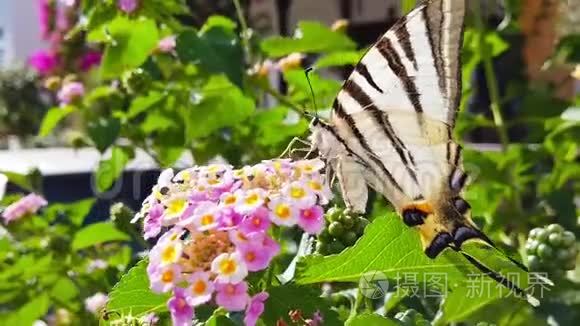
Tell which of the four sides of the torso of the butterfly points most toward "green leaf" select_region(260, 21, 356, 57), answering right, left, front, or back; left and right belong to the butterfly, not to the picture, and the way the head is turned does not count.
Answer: right

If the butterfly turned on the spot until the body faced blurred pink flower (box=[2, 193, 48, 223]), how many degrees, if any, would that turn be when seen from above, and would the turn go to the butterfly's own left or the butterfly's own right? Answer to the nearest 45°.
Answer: approximately 45° to the butterfly's own right

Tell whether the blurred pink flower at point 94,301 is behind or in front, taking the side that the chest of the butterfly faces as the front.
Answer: in front

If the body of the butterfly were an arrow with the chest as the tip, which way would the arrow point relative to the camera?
to the viewer's left

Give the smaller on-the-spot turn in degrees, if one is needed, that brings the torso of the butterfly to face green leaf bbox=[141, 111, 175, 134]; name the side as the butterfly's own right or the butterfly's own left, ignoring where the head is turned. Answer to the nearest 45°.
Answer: approximately 45° to the butterfly's own right

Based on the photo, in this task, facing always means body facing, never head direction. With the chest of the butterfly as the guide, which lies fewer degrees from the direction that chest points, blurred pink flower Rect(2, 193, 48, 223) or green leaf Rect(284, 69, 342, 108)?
the blurred pink flower

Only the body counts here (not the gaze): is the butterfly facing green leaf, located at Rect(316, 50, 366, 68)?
no

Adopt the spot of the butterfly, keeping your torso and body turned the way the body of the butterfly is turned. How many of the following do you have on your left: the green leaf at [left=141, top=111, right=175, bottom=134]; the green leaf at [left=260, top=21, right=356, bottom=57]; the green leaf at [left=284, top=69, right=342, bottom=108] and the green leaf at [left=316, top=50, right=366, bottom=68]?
0

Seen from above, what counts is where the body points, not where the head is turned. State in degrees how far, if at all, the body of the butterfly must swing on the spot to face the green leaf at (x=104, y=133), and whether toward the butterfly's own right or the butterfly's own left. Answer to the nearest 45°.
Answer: approximately 45° to the butterfly's own right

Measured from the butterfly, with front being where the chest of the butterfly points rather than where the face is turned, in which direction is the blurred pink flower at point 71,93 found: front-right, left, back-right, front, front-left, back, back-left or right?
front-right
